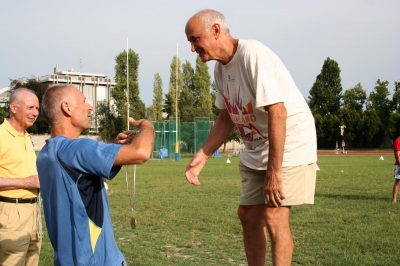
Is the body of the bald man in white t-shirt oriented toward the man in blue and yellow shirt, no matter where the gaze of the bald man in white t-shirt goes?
yes

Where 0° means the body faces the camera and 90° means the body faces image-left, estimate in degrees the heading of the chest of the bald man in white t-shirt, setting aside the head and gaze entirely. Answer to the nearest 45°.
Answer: approximately 45°

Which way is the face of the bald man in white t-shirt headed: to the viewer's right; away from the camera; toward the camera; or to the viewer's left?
to the viewer's left

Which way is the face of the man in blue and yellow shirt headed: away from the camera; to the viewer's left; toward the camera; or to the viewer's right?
to the viewer's right
